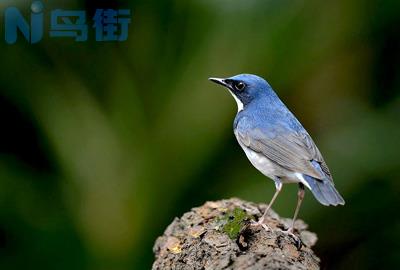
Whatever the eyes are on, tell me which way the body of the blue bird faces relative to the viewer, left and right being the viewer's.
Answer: facing to the left of the viewer
